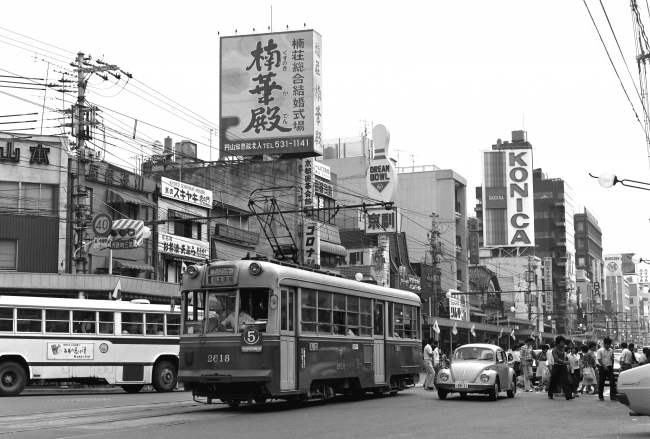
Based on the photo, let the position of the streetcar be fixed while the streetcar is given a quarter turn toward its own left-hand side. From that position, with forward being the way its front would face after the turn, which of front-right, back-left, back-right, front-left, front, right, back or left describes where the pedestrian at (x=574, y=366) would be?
left

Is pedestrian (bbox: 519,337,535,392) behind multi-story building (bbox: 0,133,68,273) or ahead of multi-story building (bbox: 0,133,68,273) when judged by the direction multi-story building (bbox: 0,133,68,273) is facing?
ahead

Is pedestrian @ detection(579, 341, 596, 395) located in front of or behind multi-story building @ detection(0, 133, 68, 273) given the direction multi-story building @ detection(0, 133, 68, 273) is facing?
in front

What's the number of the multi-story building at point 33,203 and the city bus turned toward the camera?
1

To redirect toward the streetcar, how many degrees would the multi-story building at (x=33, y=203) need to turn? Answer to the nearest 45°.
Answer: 0° — it already faces it

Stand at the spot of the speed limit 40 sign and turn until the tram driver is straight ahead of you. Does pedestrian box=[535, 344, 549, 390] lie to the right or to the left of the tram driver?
left

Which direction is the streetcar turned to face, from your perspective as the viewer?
facing the viewer and to the left of the viewer

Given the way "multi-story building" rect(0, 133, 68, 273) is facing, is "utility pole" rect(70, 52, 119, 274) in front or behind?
in front

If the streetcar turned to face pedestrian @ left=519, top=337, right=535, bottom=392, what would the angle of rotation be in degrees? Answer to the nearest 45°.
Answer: approximately 180°
